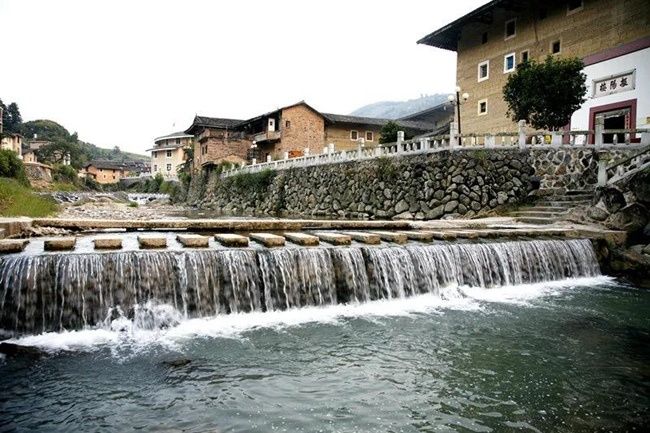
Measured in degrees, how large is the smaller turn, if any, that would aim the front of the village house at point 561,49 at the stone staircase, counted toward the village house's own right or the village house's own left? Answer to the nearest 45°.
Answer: approximately 45° to the village house's own left

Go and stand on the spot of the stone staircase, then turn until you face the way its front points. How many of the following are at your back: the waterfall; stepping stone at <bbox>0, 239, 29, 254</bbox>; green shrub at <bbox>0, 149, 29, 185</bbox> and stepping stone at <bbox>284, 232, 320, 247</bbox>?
0

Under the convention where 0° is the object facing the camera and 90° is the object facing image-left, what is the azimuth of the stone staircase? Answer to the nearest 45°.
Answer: approximately 45°

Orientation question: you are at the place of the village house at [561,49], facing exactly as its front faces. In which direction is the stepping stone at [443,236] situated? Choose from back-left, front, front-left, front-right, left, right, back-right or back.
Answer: front-left

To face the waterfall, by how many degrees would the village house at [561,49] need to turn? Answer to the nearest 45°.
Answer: approximately 45° to its left

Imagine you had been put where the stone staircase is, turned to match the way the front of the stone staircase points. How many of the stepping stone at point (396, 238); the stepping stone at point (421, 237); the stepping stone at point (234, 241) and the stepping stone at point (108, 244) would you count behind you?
0

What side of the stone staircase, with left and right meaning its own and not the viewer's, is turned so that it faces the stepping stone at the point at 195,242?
front

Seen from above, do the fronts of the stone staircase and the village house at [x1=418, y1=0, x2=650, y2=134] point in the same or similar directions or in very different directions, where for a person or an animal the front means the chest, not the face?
same or similar directions

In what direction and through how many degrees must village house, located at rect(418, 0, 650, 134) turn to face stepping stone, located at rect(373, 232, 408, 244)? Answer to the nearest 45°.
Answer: approximately 45° to its left

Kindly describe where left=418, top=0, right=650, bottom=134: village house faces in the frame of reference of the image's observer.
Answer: facing the viewer and to the left of the viewer

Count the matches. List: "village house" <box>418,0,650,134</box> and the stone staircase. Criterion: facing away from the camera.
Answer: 0
